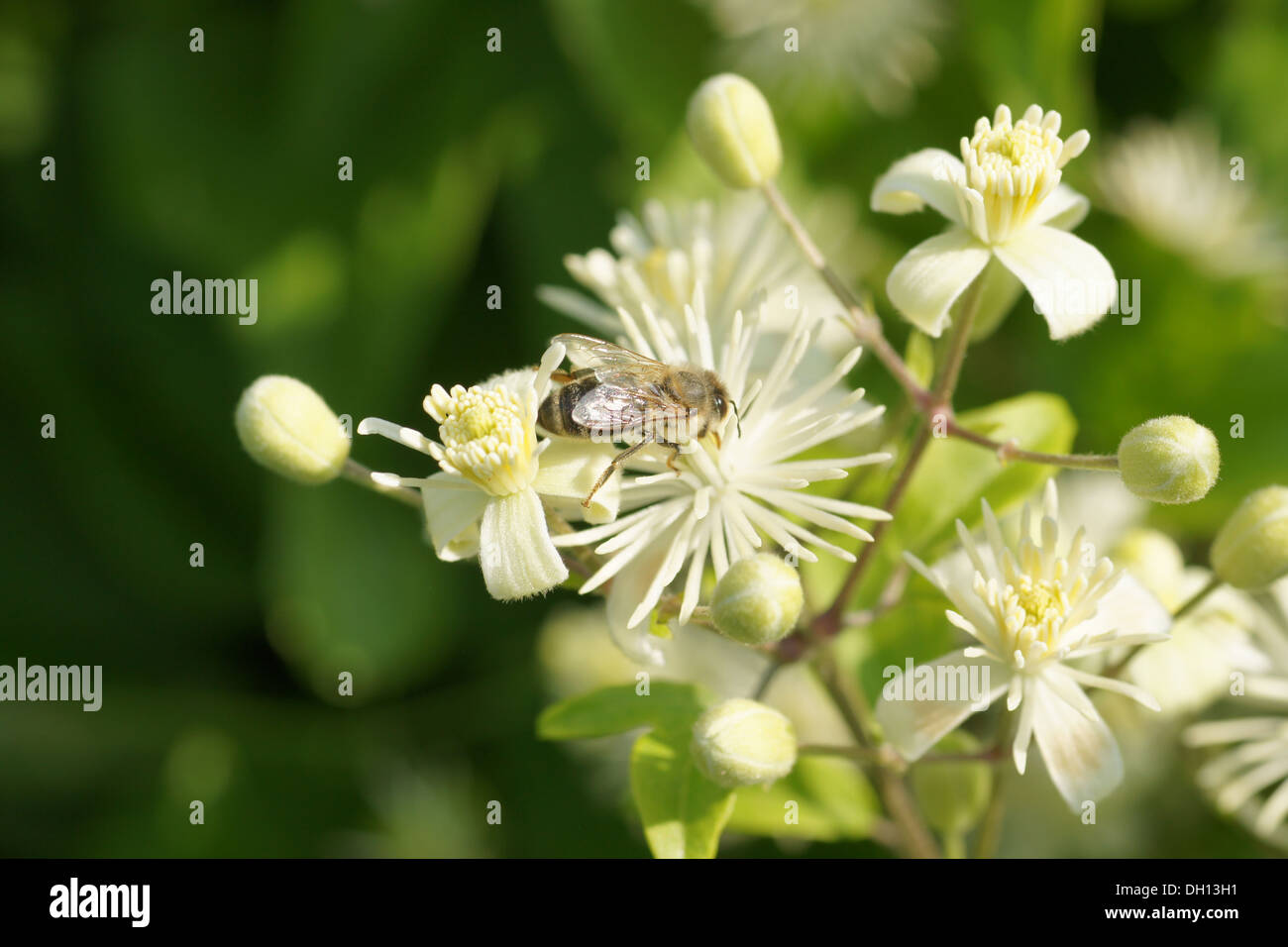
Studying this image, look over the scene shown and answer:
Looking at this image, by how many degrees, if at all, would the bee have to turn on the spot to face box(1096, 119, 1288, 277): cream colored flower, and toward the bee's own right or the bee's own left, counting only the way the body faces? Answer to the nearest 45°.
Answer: approximately 45° to the bee's own left

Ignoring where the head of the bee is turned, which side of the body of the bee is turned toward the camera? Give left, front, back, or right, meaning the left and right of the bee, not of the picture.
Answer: right
